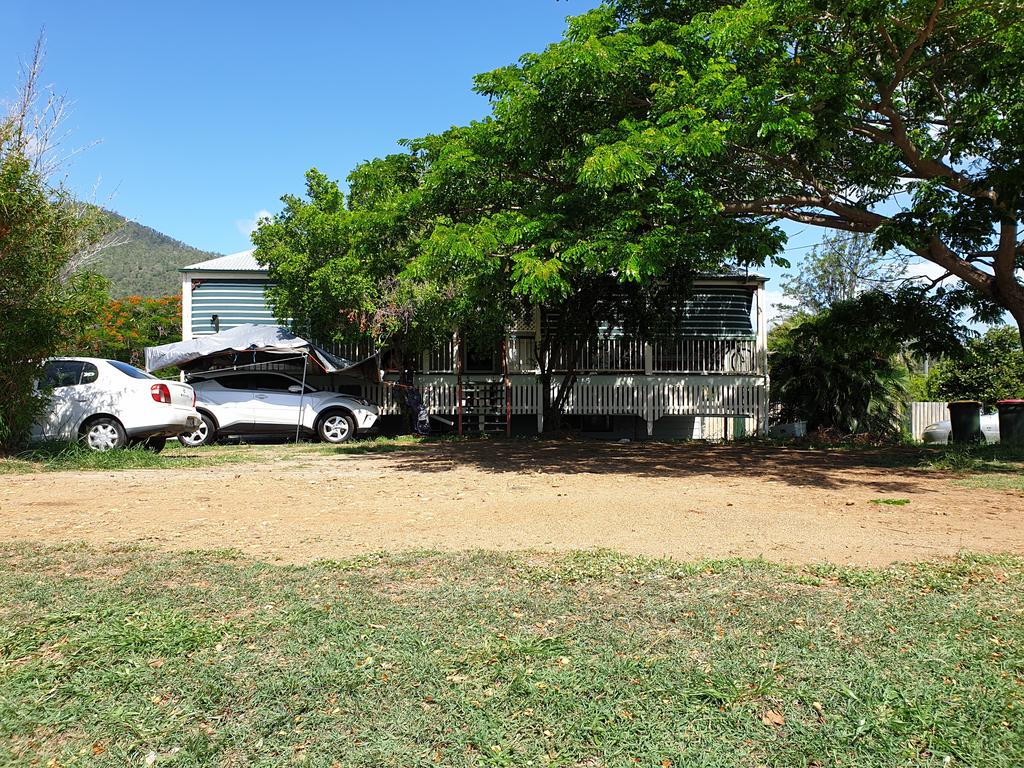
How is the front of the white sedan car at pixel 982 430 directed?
to the viewer's left

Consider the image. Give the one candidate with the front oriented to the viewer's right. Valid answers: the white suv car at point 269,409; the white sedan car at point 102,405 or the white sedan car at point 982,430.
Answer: the white suv car at point 269,409

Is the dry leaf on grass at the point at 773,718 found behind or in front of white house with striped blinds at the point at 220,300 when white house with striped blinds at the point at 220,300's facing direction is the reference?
in front

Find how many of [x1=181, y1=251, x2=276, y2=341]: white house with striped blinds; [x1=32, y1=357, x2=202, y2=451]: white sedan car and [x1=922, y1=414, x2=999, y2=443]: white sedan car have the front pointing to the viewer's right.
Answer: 0

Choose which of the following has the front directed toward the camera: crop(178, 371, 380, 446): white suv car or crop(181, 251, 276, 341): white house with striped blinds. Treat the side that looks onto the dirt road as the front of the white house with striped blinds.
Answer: the white house with striped blinds

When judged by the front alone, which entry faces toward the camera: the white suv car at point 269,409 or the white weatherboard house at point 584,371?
the white weatherboard house

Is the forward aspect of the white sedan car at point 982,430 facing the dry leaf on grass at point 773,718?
no

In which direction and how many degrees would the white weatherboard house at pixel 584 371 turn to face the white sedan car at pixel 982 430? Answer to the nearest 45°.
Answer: approximately 90° to its left

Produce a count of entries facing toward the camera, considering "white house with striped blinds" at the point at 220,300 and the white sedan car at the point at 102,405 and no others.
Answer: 1

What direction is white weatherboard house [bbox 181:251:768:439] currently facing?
toward the camera

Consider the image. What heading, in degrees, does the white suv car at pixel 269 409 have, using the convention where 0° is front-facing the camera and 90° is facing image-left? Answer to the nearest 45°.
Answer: approximately 270°

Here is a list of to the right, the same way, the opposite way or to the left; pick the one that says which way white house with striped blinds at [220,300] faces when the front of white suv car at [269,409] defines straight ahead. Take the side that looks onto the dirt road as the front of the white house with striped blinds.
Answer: to the right

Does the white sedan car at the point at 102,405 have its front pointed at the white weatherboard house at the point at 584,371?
no

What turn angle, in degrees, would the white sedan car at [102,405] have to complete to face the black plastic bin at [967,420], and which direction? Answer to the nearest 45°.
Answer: approximately 135° to its right

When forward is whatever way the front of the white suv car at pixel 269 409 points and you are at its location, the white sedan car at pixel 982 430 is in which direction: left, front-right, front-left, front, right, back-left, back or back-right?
front

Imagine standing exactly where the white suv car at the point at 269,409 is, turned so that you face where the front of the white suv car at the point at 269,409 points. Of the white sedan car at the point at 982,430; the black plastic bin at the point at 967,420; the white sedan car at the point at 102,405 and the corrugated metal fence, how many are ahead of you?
3

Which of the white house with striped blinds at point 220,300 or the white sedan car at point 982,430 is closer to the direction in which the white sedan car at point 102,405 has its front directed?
the white house with striped blinds
